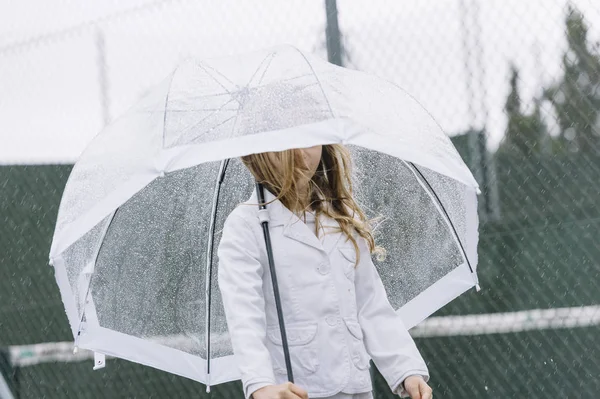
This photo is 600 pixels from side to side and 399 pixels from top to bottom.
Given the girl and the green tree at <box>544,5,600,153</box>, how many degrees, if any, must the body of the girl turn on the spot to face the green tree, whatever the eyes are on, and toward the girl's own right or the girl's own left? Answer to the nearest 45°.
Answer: approximately 90° to the girl's own left

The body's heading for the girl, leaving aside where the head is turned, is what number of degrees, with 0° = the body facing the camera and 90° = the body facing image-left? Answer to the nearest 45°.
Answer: approximately 315°
